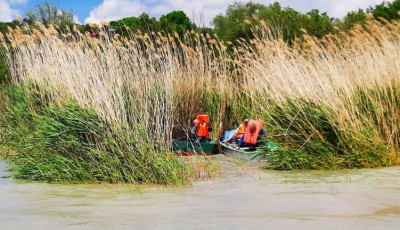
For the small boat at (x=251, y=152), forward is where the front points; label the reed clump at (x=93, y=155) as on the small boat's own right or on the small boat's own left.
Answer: on the small boat's own right
